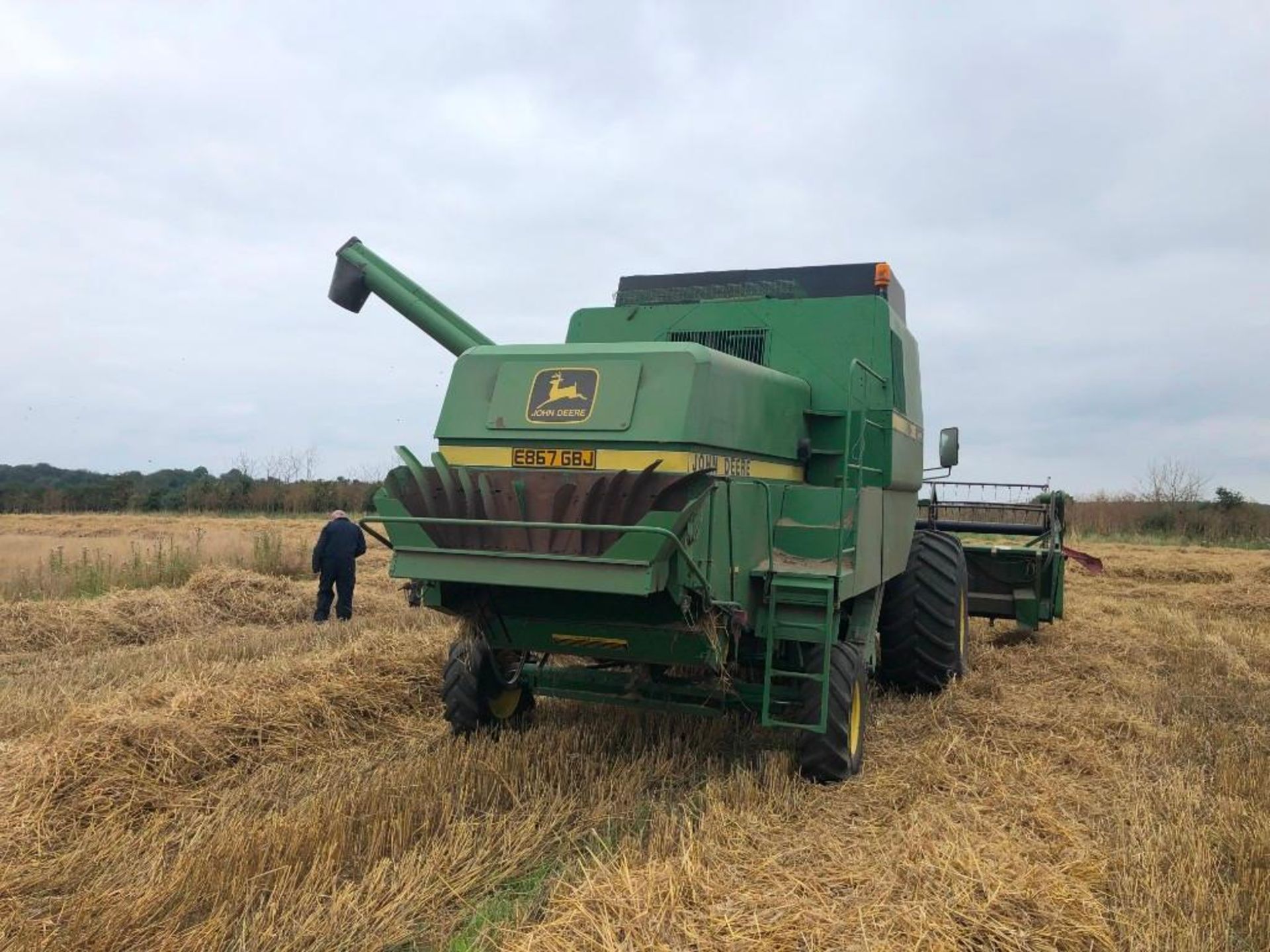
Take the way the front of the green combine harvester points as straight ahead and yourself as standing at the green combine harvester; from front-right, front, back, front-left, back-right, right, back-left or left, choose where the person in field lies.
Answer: left

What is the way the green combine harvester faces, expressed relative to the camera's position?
facing away from the viewer and to the right of the viewer

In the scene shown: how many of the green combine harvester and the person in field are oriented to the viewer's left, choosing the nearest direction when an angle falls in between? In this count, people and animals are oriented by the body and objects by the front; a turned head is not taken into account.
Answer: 0

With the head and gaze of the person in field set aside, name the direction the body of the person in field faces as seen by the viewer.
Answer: away from the camera

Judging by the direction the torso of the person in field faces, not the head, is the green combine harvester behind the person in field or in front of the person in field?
behind
